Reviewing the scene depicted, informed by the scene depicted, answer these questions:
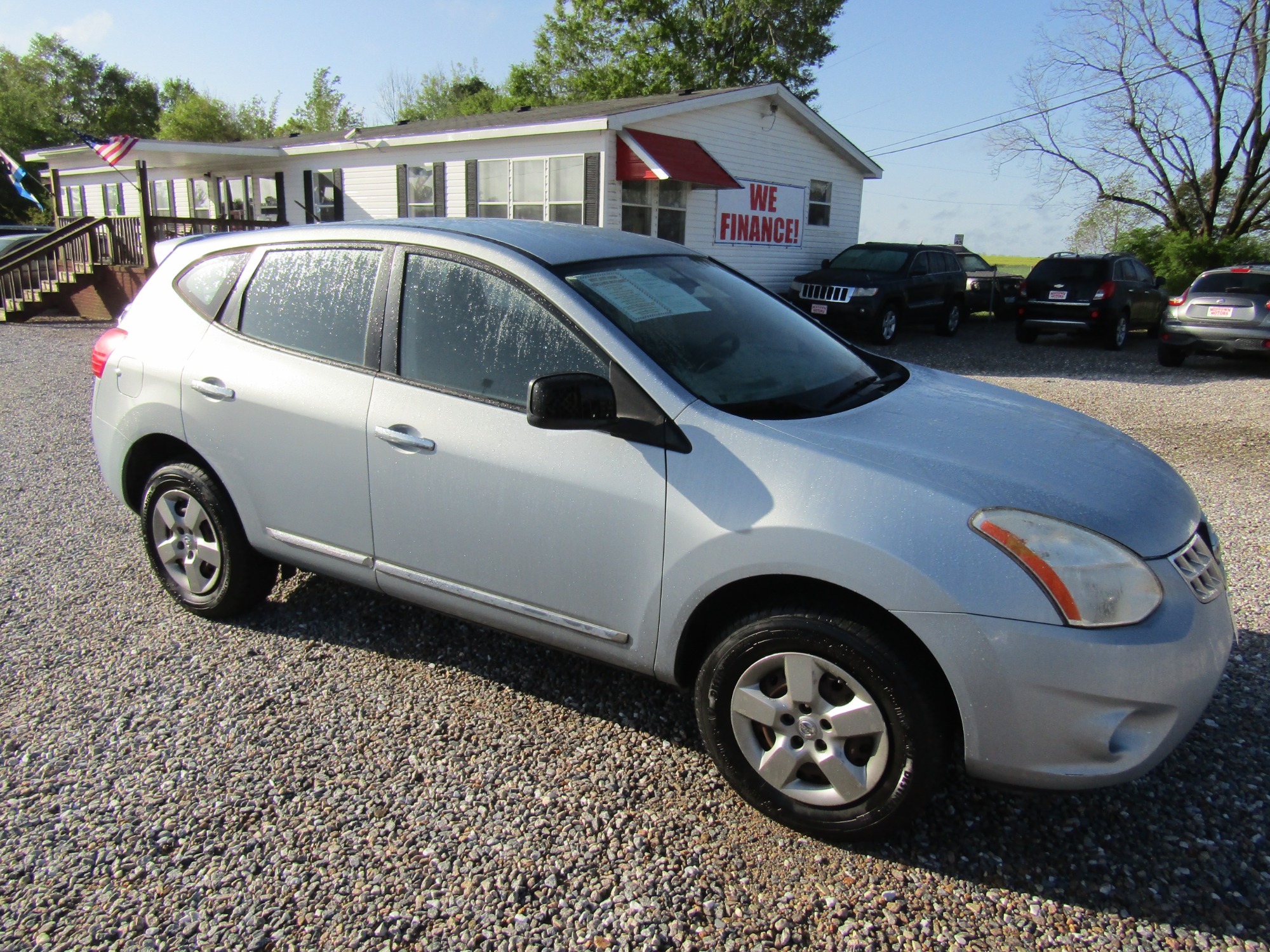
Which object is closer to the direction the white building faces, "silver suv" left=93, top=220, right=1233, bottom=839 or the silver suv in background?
the silver suv

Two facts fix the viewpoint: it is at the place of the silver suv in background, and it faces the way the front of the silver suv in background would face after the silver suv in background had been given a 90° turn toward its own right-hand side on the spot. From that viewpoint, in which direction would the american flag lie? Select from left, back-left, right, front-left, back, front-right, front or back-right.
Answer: back-right

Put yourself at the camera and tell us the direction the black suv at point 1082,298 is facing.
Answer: facing away from the viewer and to the right of the viewer

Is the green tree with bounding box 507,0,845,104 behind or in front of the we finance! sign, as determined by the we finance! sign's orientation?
behind

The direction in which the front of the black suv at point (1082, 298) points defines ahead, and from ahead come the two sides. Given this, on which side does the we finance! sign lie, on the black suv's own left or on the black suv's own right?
on the black suv's own left

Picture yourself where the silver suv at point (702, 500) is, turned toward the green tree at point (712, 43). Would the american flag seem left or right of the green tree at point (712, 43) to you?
left

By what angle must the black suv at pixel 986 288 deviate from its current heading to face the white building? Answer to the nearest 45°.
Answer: approximately 90° to its right

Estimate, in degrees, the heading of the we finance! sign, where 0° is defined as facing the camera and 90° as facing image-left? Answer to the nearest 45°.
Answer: approximately 315°

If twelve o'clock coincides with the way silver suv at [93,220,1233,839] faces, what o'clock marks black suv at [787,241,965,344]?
The black suv is roughly at 8 o'clock from the silver suv.

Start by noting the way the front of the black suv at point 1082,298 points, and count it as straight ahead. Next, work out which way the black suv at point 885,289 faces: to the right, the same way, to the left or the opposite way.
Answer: the opposite way

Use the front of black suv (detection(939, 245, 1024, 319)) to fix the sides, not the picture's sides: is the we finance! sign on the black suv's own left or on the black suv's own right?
on the black suv's own right

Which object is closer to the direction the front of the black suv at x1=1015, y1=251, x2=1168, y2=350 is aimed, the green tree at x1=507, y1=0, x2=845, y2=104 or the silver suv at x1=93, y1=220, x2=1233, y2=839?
the green tree
